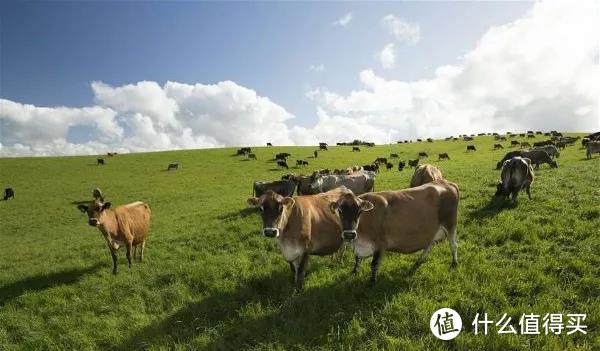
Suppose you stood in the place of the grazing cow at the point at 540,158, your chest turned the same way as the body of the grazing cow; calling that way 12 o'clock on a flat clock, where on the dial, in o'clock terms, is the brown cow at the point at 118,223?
The brown cow is roughly at 4 o'clock from the grazing cow.

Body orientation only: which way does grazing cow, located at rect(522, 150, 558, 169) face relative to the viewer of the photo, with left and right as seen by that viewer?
facing to the right of the viewer

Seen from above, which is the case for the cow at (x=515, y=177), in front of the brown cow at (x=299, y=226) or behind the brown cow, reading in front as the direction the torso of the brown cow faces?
behind

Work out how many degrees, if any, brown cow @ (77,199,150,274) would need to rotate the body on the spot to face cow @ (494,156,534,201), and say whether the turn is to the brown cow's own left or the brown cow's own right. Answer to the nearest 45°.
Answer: approximately 135° to the brown cow's own left

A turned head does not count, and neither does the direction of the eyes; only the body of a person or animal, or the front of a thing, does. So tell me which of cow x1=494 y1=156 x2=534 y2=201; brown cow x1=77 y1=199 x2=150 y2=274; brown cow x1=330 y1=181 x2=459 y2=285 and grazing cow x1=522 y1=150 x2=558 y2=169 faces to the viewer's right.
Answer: the grazing cow
